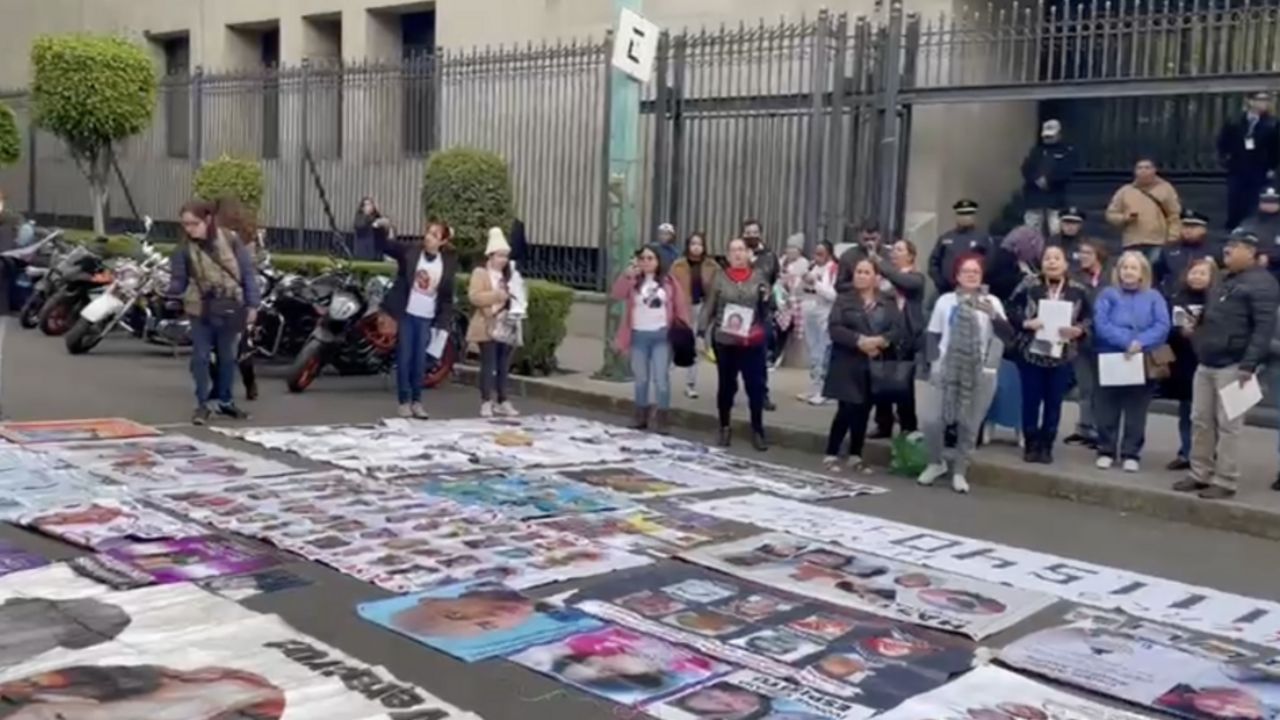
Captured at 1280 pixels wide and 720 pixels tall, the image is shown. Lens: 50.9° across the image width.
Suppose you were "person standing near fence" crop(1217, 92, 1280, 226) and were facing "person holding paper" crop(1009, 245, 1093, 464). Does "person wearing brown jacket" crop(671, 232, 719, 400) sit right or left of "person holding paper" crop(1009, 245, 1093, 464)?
right

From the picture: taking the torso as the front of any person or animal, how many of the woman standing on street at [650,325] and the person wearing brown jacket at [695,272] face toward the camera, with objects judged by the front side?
2

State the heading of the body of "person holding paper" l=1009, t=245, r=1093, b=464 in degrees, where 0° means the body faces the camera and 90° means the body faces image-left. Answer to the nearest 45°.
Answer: approximately 0°

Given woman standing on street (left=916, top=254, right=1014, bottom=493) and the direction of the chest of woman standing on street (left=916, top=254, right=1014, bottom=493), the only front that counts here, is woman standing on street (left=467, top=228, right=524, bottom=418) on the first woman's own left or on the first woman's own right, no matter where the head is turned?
on the first woman's own right

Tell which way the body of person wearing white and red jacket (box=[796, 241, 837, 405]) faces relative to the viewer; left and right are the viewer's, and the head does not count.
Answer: facing the viewer and to the left of the viewer

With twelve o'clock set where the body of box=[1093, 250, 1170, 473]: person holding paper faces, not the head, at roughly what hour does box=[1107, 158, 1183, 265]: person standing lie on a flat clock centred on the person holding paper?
The person standing is roughly at 6 o'clock from the person holding paper.

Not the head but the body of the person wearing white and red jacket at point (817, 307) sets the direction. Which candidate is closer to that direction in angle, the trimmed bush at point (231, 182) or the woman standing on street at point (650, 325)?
the woman standing on street

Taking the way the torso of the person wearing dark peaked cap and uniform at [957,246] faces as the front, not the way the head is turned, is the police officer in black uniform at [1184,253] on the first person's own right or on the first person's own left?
on the first person's own left

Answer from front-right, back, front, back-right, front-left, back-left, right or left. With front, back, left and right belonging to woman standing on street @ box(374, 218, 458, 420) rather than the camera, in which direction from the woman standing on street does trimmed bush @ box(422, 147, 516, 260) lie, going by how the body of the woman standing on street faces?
back

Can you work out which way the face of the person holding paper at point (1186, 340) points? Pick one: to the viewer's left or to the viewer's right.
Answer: to the viewer's left

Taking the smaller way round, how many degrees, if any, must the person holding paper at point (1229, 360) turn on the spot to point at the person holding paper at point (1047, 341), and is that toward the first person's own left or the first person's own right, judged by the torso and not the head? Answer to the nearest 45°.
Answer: approximately 90° to the first person's own right
